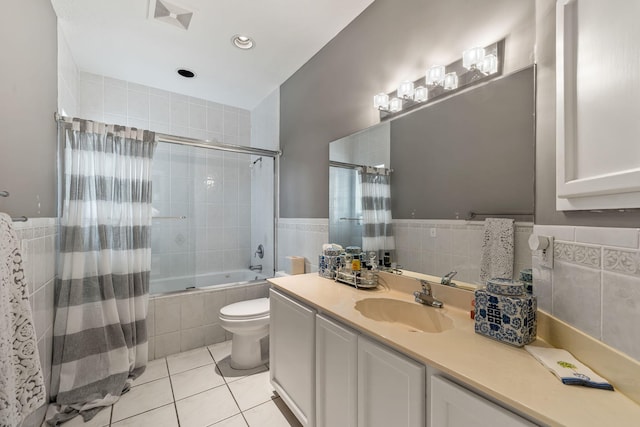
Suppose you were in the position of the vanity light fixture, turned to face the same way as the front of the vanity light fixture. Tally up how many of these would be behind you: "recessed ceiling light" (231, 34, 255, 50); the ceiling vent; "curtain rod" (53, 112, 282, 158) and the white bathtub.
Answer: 0

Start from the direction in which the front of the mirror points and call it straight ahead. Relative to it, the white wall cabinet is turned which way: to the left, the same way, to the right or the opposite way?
the same way

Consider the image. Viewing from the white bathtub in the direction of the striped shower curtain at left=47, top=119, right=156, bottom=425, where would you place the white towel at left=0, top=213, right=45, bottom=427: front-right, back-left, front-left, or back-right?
front-left

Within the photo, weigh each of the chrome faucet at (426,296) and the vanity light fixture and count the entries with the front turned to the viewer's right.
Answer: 0

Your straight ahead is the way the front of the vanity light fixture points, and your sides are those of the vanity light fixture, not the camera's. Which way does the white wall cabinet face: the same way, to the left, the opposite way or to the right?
the same way

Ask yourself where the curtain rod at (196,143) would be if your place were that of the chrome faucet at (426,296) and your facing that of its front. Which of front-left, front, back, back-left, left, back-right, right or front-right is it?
front-right

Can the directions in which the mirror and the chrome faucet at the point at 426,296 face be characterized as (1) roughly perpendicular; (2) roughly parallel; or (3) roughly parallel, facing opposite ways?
roughly parallel

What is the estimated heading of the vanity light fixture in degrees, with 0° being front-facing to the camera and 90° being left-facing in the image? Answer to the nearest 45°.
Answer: approximately 45°

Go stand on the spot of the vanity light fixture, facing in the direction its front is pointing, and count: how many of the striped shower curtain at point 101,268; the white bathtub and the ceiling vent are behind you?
0

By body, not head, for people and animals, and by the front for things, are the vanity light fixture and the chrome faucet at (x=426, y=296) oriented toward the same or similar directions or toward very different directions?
same or similar directions

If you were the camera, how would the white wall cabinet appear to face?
facing the viewer and to the left of the viewer
